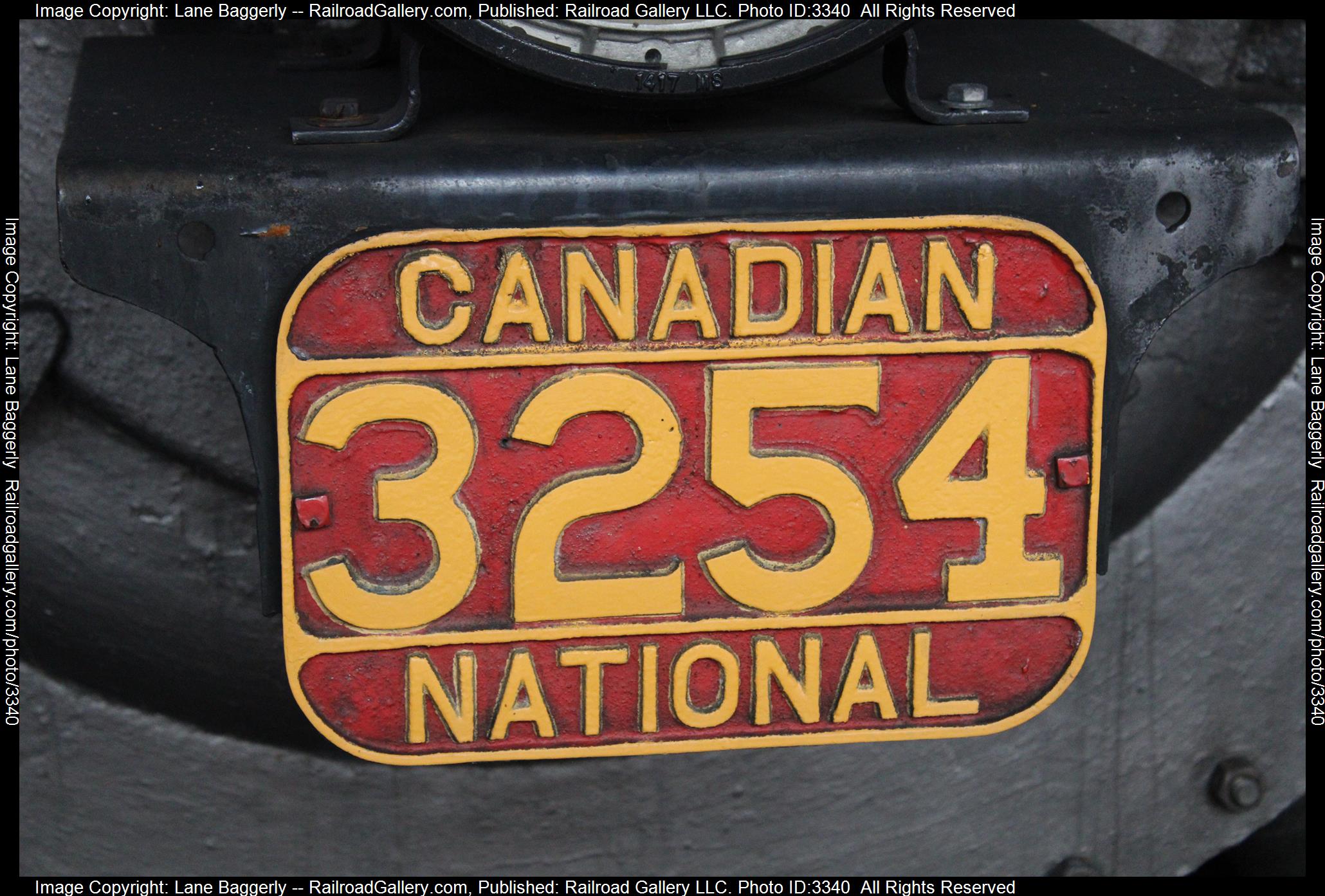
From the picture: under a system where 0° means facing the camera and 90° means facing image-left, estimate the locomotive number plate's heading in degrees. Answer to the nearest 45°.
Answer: approximately 0°
